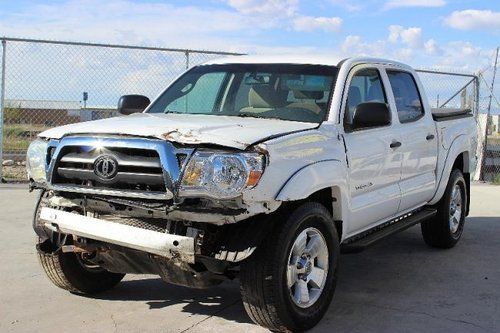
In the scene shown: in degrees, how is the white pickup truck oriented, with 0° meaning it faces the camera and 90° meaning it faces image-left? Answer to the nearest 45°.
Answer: approximately 45°
